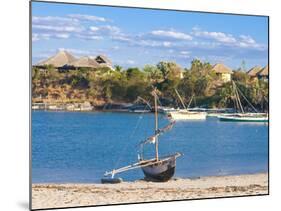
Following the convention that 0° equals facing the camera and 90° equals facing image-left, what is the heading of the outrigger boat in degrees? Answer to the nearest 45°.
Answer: approximately 315°
